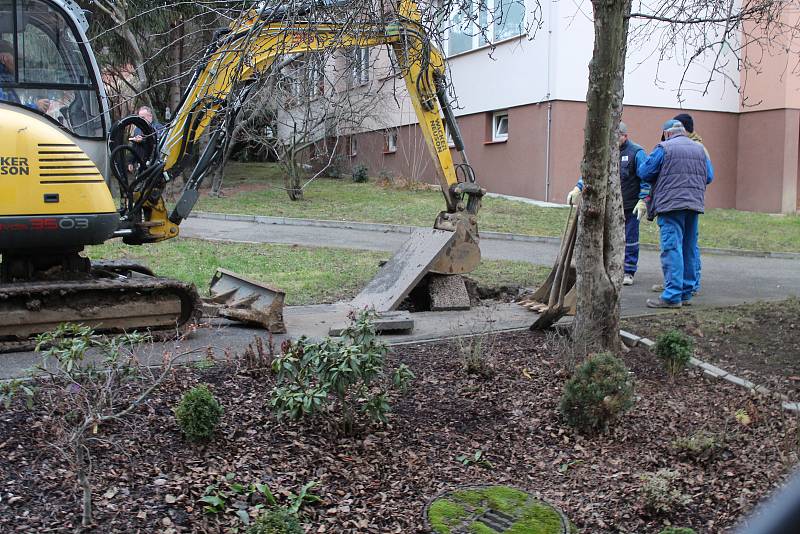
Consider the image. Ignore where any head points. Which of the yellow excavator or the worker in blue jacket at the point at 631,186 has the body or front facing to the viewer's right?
the yellow excavator

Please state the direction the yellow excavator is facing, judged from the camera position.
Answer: facing to the right of the viewer

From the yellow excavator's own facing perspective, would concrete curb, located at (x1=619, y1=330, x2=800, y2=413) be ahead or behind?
ahead

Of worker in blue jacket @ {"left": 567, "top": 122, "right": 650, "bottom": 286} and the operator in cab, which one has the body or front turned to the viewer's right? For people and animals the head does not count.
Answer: the operator in cab

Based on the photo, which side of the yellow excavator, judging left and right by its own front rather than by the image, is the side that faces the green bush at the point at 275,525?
right

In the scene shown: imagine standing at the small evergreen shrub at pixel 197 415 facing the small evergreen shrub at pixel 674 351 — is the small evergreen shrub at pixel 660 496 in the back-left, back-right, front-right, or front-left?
front-right

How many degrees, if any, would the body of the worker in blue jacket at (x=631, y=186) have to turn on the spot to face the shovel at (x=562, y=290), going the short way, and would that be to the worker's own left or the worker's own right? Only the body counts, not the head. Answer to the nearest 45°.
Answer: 0° — they already face it

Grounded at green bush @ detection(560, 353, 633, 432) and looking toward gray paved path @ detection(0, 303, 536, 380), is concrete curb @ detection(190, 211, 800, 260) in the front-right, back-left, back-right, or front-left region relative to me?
front-right

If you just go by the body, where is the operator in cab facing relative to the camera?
to the viewer's right

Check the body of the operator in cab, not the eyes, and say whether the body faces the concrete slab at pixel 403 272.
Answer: yes

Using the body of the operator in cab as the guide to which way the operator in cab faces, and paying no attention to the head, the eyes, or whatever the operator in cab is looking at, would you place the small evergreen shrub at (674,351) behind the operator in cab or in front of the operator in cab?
in front

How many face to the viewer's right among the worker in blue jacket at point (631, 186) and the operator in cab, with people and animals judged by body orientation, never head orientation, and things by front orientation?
1

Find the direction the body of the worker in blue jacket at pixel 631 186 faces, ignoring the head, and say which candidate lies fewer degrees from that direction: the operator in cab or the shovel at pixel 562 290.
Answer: the shovel

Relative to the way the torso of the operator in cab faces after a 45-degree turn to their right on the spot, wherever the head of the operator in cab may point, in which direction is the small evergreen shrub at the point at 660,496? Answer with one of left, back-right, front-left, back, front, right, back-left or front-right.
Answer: front

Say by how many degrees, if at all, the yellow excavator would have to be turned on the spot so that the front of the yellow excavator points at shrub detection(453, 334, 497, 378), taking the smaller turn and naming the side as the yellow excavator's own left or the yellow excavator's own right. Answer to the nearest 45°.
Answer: approximately 45° to the yellow excavator's own right
